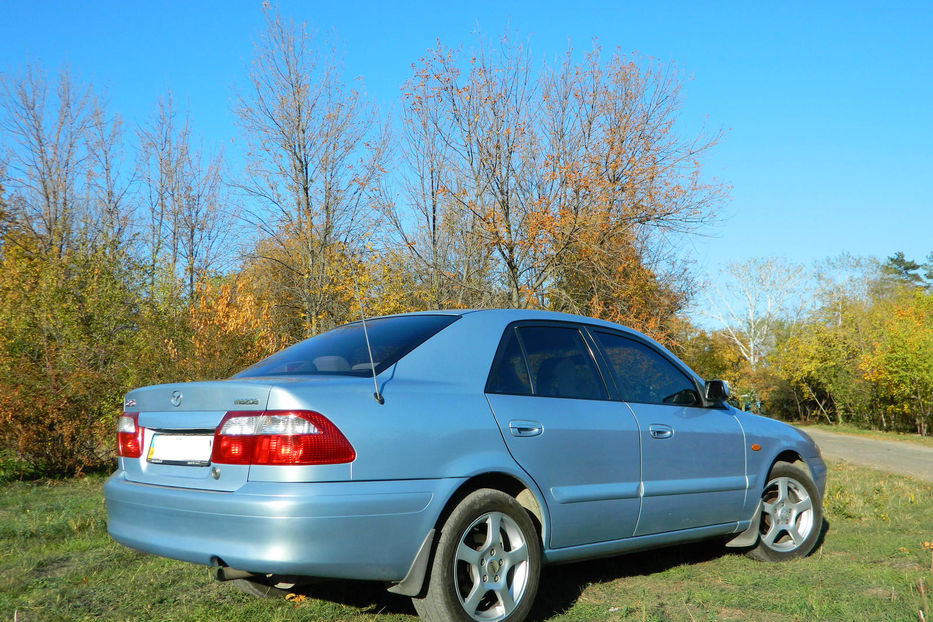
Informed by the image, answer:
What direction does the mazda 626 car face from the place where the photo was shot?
facing away from the viewer and to the right of the viewer
